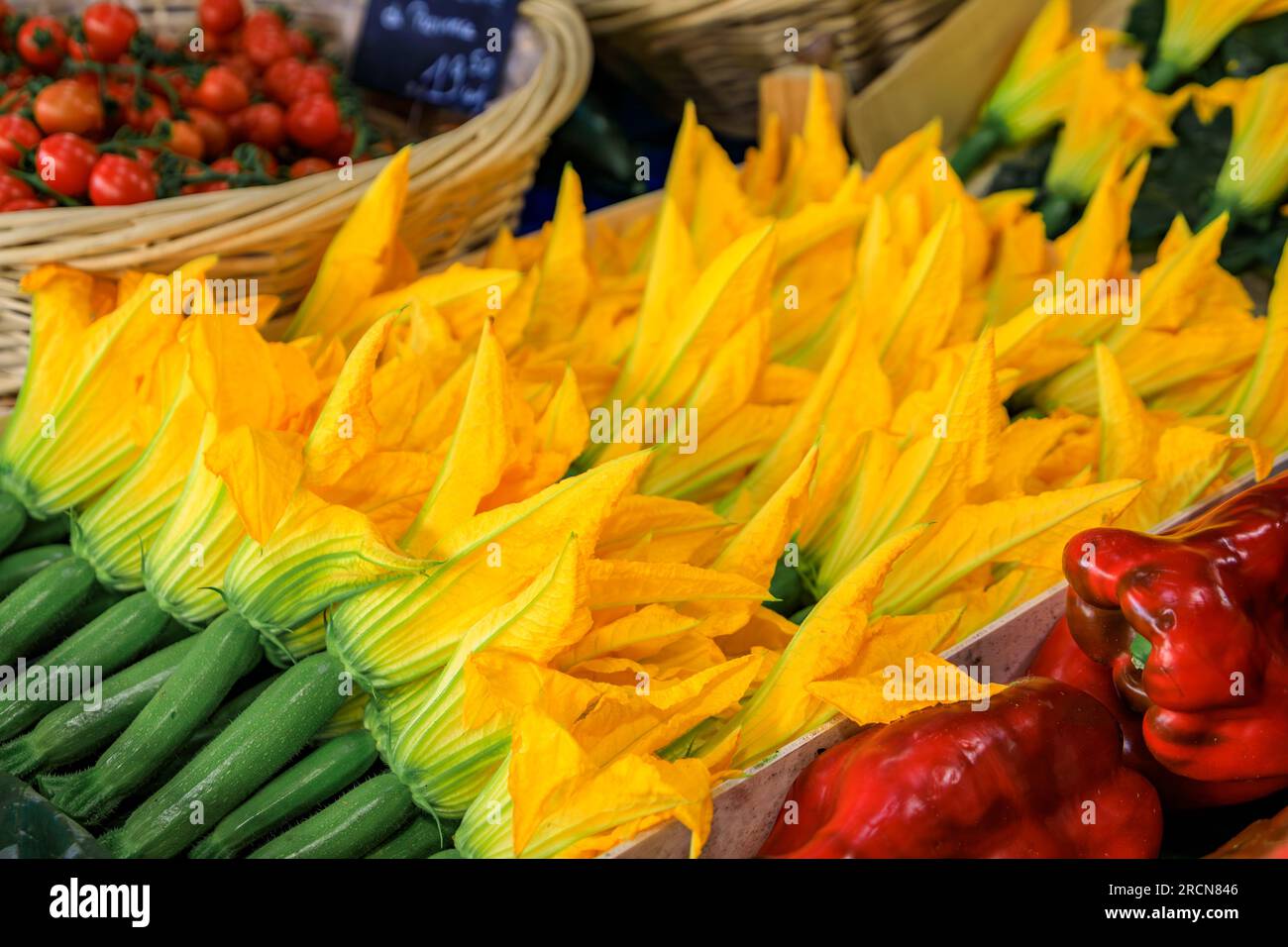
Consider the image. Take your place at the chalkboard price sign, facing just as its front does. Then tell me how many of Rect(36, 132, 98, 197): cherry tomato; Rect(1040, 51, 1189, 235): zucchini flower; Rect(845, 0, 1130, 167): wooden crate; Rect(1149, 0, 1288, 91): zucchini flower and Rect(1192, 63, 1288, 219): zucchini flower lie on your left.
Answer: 4

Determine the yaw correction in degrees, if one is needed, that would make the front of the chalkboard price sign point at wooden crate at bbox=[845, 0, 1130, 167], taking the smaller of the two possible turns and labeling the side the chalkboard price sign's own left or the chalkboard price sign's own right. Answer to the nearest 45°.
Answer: approximately 90° to the chalkboard price sign's own left

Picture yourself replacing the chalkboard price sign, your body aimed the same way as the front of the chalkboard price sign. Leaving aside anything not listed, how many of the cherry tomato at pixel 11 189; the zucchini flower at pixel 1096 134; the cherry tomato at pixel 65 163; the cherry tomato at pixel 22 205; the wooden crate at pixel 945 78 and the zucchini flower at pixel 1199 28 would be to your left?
3

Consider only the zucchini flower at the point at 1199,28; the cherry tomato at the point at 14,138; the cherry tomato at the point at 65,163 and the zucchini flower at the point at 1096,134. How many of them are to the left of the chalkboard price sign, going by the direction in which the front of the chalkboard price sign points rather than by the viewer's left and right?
2

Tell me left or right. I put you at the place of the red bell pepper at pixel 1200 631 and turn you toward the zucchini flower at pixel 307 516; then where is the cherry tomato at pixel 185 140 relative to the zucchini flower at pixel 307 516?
right

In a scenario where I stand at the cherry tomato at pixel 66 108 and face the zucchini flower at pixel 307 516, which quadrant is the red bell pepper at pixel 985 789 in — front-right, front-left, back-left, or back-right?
front-left

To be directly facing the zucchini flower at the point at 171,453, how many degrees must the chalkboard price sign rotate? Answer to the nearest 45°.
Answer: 0° — it already faces it

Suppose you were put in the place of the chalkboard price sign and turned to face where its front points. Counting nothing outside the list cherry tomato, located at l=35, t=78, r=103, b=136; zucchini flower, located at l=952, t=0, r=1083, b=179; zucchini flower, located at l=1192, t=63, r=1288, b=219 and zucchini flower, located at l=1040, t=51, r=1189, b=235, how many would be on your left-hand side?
3

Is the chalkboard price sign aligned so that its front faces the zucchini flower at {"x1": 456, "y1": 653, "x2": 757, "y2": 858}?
yes

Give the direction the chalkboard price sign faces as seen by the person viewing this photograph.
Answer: facing the viewer

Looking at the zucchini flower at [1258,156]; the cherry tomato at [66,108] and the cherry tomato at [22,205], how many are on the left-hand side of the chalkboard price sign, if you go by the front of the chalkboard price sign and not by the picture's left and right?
1

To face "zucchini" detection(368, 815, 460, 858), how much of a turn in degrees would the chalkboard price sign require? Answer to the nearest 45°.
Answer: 0° — it already faces it

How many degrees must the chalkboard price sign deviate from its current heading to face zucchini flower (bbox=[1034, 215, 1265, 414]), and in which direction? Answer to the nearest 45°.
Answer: approximately 45° to its left
